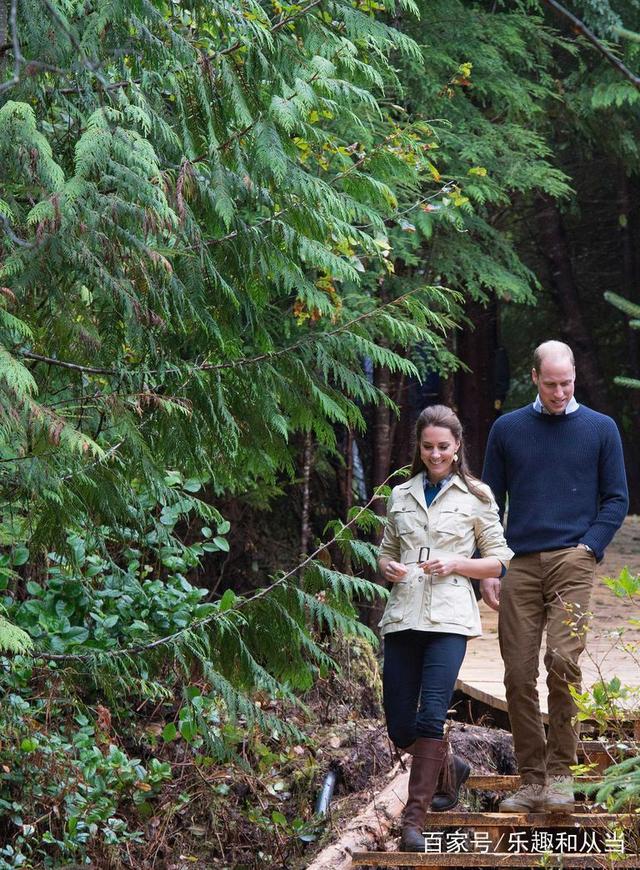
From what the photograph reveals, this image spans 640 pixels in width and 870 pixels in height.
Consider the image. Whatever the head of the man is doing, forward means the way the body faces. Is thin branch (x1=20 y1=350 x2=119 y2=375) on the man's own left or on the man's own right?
on the man's own right

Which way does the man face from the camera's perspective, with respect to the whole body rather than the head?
toward the camera

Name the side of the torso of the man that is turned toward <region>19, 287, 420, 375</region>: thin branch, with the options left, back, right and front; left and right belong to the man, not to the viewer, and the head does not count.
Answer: right

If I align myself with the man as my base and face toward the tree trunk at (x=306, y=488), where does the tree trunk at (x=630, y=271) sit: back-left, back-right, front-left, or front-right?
front-right

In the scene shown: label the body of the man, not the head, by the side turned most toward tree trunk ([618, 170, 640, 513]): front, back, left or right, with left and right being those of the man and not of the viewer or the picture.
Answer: back

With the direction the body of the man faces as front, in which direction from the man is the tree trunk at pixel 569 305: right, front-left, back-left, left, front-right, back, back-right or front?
back

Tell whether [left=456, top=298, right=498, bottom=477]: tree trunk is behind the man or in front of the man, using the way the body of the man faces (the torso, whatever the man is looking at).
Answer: behind

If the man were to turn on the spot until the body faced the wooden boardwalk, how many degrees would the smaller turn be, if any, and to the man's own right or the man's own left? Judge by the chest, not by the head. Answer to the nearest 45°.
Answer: approximately 180°
